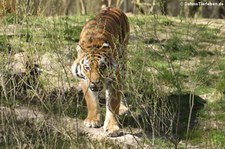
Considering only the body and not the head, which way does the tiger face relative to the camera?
toward the camera
